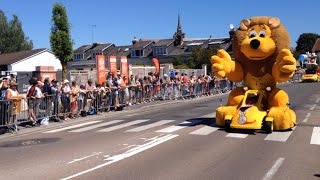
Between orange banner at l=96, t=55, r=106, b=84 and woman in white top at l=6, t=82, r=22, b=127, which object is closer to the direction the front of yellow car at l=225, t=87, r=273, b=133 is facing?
the woman in white top

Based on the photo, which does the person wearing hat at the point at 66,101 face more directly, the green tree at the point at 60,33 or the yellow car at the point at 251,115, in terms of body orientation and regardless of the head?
the yellow car

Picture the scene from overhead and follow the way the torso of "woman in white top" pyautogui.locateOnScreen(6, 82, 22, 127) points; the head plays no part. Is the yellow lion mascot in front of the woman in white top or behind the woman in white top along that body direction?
in front

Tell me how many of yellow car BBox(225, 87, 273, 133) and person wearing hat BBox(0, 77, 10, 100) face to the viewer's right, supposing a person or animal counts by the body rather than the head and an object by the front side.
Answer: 1

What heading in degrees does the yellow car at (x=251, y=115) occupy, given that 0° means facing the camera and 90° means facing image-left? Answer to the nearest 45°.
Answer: approximately 45°

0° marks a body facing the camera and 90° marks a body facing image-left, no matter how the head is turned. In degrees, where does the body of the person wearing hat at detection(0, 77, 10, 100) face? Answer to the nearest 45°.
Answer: approximately 270°

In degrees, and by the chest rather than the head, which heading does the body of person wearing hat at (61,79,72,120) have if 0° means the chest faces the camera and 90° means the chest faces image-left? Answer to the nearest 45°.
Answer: approximately 315°

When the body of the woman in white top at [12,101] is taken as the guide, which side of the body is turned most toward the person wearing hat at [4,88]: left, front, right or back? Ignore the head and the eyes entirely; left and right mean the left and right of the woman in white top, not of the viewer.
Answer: back

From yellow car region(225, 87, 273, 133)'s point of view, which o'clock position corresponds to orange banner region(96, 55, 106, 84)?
The orange banner is roughly at 3 o'clock from the yellow car.

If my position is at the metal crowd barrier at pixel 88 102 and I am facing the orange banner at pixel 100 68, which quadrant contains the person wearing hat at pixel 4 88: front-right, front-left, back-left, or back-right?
back-left

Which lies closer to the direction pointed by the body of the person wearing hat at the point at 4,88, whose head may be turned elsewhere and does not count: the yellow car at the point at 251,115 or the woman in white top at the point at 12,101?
the yellow car

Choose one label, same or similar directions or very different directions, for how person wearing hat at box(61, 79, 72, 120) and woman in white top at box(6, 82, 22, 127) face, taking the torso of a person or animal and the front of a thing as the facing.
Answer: same or similar directions

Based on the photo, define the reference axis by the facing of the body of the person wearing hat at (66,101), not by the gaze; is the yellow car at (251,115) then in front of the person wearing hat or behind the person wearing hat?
in front

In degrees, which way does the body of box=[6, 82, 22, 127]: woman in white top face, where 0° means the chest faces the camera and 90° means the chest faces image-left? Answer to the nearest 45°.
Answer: approximately 315°

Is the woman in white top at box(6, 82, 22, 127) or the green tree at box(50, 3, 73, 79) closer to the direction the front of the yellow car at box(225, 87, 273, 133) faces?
the woman in white top
